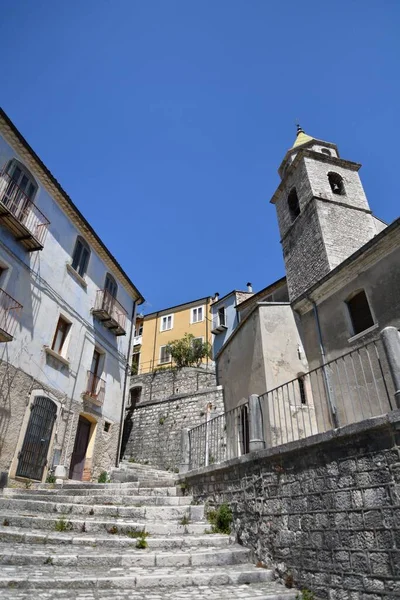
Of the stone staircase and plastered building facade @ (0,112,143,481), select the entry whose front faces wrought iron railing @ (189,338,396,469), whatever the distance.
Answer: the plastered building facade

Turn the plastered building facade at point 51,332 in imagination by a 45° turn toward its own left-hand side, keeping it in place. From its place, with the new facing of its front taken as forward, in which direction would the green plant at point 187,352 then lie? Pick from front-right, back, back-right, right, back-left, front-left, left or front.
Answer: front-left

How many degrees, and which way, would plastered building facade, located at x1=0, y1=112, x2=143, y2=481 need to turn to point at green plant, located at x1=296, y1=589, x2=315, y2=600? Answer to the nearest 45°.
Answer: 0° — it already faces it

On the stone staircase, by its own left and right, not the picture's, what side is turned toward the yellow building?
back

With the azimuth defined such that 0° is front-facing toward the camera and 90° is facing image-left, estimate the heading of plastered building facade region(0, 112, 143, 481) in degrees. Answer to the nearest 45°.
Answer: approximately 315°

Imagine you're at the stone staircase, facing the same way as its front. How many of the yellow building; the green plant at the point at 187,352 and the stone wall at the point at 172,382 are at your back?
3

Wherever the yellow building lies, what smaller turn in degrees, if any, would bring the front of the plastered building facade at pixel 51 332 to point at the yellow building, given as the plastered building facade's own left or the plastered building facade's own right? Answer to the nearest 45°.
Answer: approximately 90° to the plastered building facade's own left

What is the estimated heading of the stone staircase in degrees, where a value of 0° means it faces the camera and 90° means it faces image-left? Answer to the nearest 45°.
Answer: approximately 0°

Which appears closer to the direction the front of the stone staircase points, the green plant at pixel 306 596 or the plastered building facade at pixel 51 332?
the green plant

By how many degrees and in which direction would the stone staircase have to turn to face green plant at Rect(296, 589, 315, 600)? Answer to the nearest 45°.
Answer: approximately 90° to its left

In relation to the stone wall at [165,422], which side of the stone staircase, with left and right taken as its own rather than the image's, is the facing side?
back

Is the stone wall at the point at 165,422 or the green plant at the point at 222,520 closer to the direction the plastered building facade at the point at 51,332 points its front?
the green plant
